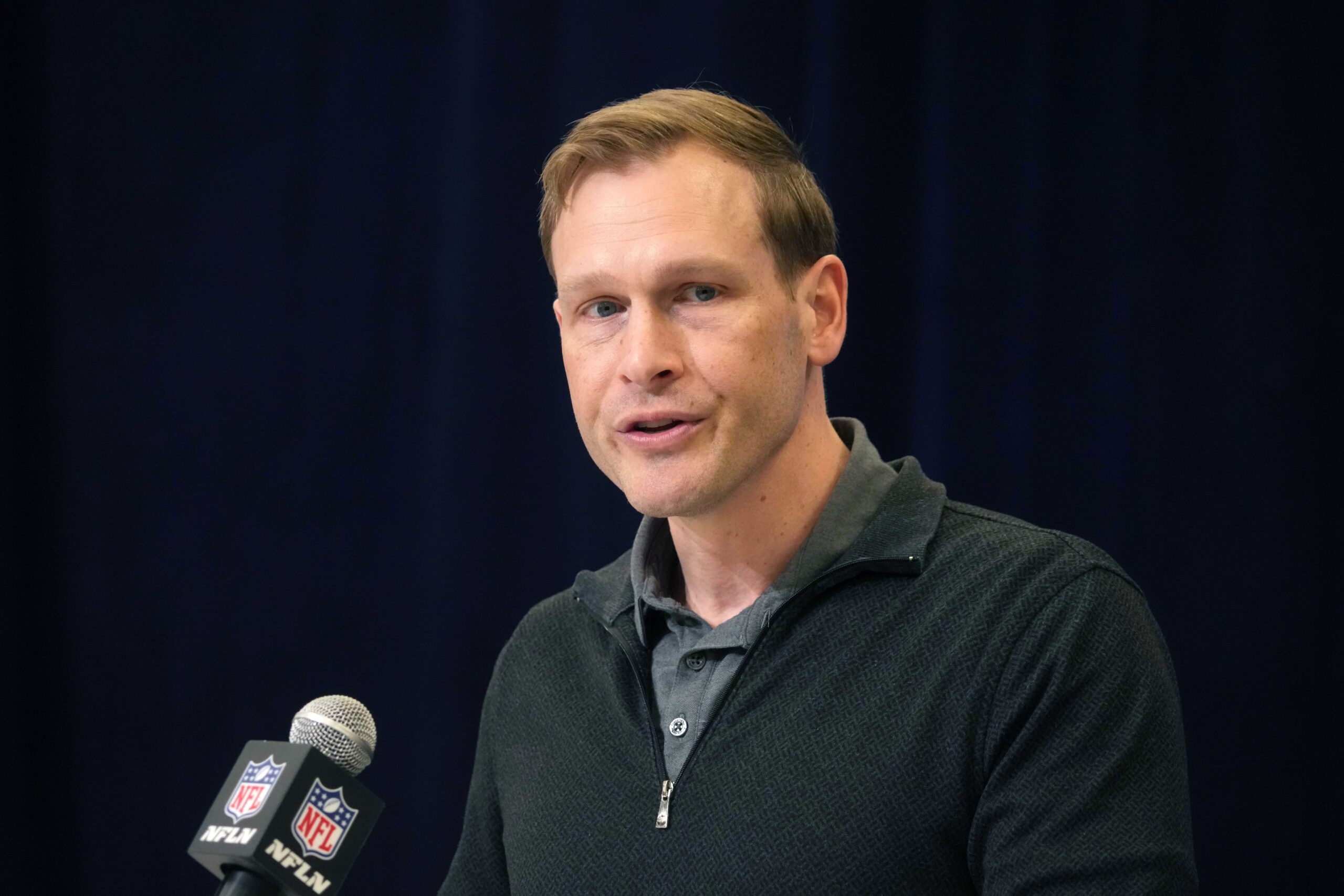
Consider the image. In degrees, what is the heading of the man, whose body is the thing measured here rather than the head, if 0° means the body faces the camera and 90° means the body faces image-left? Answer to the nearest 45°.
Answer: approximately 45°

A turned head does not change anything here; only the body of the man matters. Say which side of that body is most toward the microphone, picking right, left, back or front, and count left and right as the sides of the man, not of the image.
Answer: front
